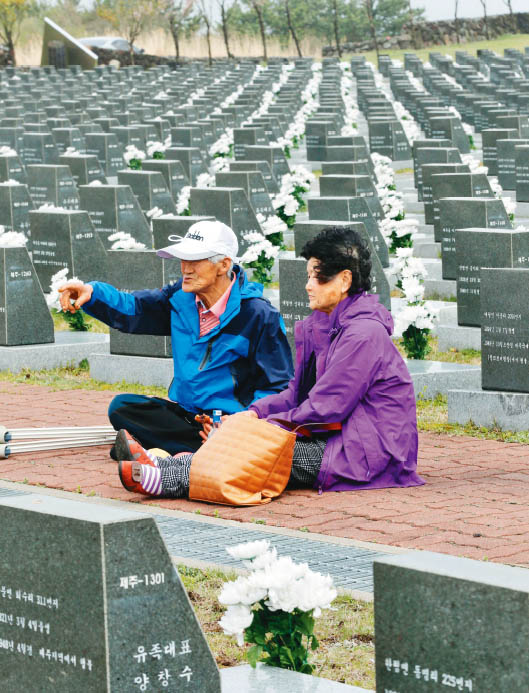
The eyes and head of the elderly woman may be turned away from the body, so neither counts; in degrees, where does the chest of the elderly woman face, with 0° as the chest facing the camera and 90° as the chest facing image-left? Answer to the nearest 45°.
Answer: approximately 90°

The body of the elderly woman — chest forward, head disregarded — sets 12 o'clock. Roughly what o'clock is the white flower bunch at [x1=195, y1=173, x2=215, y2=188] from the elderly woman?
The white flower bunch is roughly at 3 o'clock from the elderly woman.

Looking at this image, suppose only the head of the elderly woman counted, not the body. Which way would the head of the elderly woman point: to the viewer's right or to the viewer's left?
to the viewer's left

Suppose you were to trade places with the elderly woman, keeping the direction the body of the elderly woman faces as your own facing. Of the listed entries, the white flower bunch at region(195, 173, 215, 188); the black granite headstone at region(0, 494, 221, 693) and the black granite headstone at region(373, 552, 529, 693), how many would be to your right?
1

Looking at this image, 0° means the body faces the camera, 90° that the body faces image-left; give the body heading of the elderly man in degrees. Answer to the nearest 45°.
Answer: approximately 45°

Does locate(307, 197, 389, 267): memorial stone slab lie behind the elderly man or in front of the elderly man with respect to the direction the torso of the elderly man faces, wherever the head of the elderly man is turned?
behind

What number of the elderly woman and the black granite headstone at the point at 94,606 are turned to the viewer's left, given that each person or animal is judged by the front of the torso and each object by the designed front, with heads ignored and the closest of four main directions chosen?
1

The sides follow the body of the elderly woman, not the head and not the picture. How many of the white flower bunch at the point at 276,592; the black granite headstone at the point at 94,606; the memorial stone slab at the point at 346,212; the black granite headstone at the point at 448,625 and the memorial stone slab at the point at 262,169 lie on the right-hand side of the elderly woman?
2

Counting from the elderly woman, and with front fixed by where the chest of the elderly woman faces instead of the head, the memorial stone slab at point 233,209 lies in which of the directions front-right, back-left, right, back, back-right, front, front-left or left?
right
